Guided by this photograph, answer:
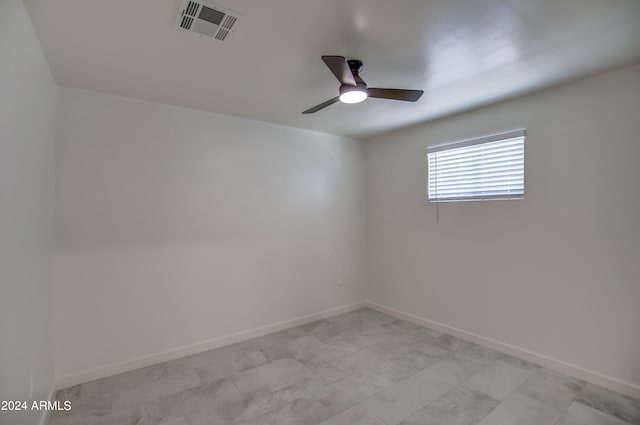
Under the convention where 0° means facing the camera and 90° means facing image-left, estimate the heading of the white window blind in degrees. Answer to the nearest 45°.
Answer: approximately 45°

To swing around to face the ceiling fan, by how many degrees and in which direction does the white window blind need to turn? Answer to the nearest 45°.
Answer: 0° — it already faces it
